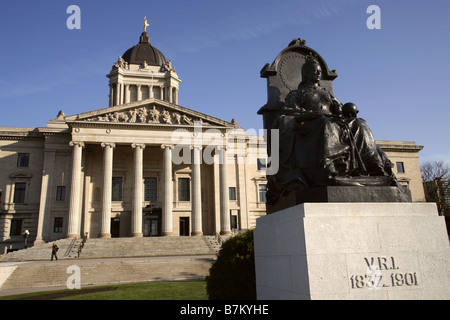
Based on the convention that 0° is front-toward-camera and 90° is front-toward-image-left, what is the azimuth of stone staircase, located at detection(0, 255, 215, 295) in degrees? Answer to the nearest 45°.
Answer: approximately 0°

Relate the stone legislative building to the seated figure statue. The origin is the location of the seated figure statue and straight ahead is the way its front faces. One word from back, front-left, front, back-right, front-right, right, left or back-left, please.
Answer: back

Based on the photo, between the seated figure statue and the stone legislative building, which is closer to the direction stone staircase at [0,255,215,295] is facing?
the seated figure statue

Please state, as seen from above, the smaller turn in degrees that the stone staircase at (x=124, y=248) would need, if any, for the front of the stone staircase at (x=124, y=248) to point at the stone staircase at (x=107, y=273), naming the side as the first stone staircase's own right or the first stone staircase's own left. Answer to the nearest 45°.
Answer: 0° — it already faces it

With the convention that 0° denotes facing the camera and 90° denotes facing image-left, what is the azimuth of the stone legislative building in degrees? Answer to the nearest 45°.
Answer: approximately 0°

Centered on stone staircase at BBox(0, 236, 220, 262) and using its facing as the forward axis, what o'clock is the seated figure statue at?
The seated figure statue is roughly at 12 o'clock from the stone staircase.

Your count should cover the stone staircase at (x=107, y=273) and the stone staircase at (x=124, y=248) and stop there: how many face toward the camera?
2
